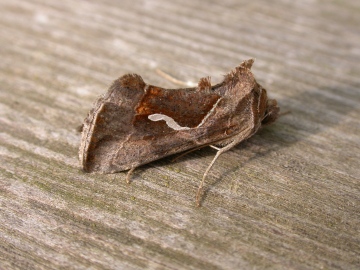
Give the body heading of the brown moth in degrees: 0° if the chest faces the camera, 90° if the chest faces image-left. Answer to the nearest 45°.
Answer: approximately 270°
